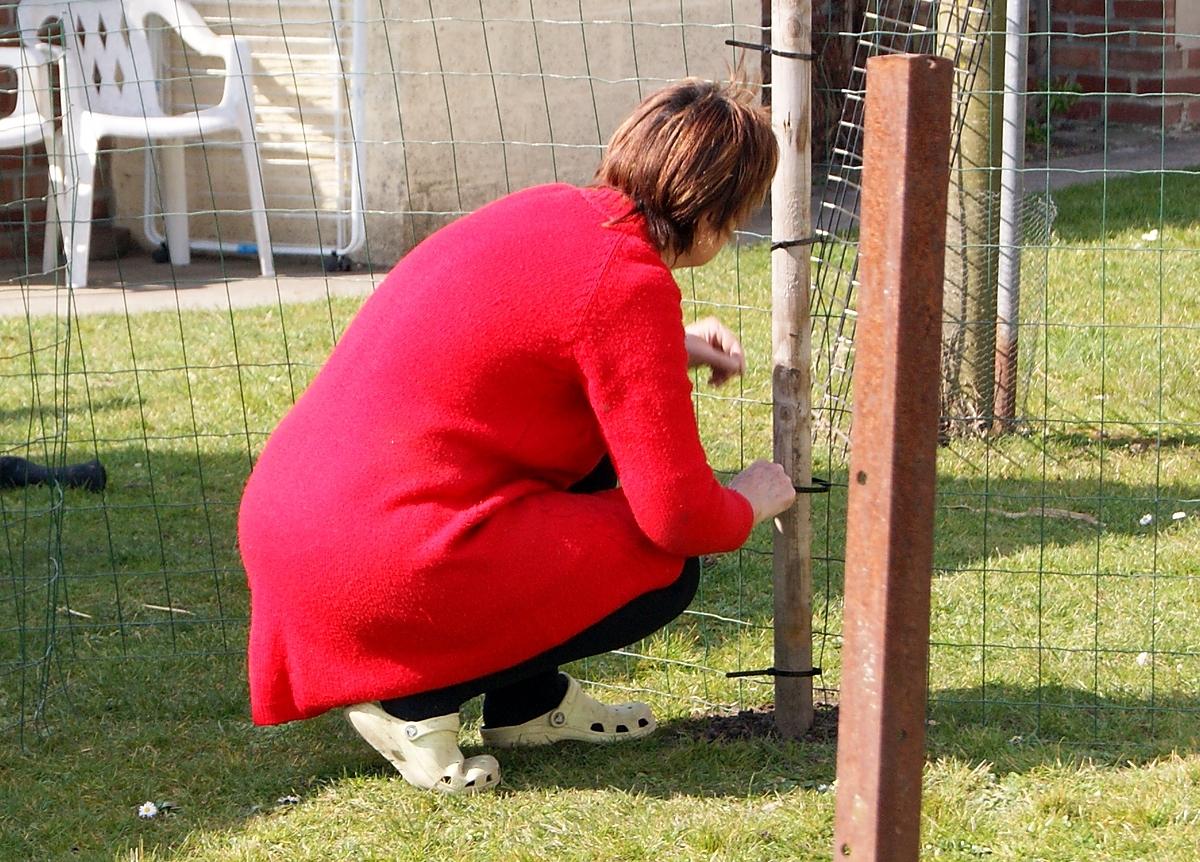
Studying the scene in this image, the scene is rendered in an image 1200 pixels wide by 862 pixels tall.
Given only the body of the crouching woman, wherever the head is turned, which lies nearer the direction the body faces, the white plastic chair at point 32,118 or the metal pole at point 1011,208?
the metal pole

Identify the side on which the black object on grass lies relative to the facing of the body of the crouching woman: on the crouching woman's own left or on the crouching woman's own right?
on the crouching woman's own left

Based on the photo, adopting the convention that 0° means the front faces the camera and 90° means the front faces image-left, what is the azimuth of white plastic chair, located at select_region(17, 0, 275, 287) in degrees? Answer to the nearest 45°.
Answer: approximately 315°

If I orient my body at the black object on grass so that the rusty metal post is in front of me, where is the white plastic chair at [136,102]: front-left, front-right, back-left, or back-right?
back-left

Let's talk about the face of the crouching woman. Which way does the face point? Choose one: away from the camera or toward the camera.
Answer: away from the camera

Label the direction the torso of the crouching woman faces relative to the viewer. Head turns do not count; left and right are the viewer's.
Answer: facing to the right of the viewer

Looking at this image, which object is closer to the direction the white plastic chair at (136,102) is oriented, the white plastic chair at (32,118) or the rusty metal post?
the rusty metal post
